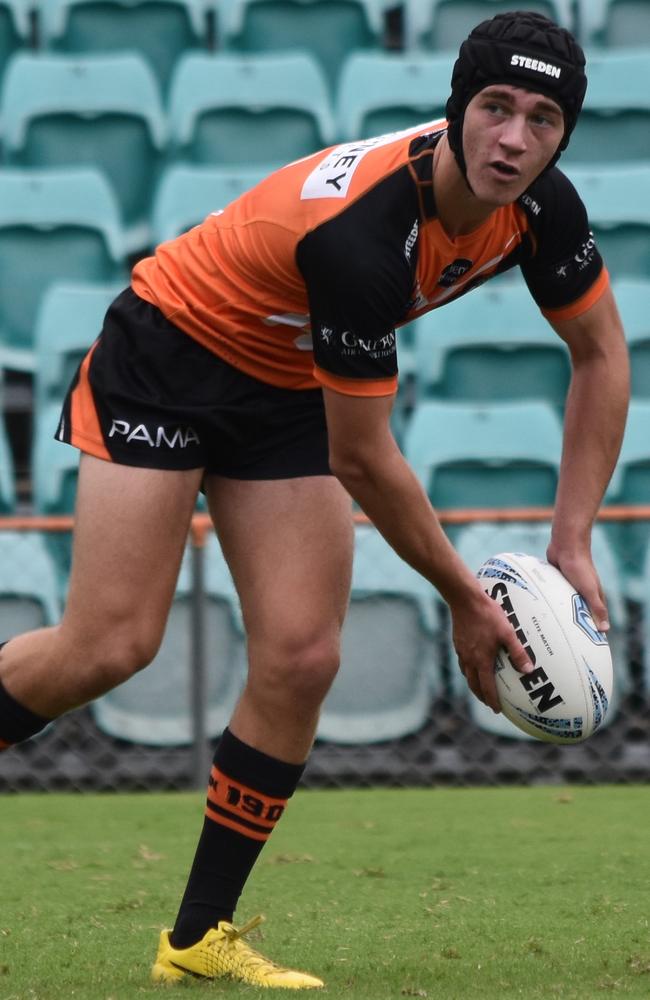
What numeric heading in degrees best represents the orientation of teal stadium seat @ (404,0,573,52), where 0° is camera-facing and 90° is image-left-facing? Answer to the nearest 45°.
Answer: approximately 0°

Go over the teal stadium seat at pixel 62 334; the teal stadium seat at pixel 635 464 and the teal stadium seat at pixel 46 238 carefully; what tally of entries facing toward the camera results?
3

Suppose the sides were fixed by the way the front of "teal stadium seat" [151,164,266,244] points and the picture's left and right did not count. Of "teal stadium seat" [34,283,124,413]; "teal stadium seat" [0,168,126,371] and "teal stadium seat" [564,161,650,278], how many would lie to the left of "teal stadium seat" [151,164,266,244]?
1

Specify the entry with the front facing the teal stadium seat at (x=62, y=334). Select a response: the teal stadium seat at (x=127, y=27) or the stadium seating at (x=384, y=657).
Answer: the teal stadium seat at (x=127, y=27)

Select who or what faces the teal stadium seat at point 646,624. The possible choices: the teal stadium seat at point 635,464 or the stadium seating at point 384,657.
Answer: the teal stadium seat at point 635,464

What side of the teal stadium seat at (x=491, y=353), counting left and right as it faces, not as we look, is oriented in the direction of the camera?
front

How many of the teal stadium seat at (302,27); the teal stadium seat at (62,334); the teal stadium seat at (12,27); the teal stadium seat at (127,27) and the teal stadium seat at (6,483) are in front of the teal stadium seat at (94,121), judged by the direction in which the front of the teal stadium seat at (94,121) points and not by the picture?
2

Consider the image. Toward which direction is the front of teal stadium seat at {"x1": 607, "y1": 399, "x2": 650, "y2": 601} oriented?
toward the camera

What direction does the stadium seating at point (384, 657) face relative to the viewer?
toward the camera

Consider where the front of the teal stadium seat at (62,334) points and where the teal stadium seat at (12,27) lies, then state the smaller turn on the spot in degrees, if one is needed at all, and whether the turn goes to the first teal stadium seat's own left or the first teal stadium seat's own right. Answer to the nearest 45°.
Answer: approximately 180°

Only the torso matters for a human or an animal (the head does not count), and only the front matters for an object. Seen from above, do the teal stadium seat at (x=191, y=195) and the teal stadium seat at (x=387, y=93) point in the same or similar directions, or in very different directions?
same or similar directions

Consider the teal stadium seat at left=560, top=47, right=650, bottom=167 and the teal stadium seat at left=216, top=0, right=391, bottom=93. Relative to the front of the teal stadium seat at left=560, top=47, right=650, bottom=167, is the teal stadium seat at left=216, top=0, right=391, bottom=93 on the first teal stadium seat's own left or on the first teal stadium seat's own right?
on the first teal stadium seat's own right

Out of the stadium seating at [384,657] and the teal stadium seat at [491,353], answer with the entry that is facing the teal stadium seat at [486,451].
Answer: the teal stadium seat at [491,353]

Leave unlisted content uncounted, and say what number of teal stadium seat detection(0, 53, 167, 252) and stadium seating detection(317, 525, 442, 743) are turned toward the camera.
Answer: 2

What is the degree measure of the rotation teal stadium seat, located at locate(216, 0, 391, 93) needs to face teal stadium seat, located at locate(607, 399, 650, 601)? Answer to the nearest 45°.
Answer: approximately 45° to its left

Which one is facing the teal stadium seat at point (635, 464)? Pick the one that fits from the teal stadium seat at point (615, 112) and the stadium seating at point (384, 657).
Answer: the teal stadium seat at point (615, 112)

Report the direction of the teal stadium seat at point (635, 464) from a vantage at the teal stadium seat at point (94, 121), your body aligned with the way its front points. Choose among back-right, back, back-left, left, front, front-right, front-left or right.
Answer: front-left

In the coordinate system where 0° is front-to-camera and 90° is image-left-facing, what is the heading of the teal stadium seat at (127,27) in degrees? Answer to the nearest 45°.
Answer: approximately 0°

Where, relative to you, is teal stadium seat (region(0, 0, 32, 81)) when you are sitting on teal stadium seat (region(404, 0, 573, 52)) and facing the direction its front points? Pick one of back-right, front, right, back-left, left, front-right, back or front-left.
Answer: right
